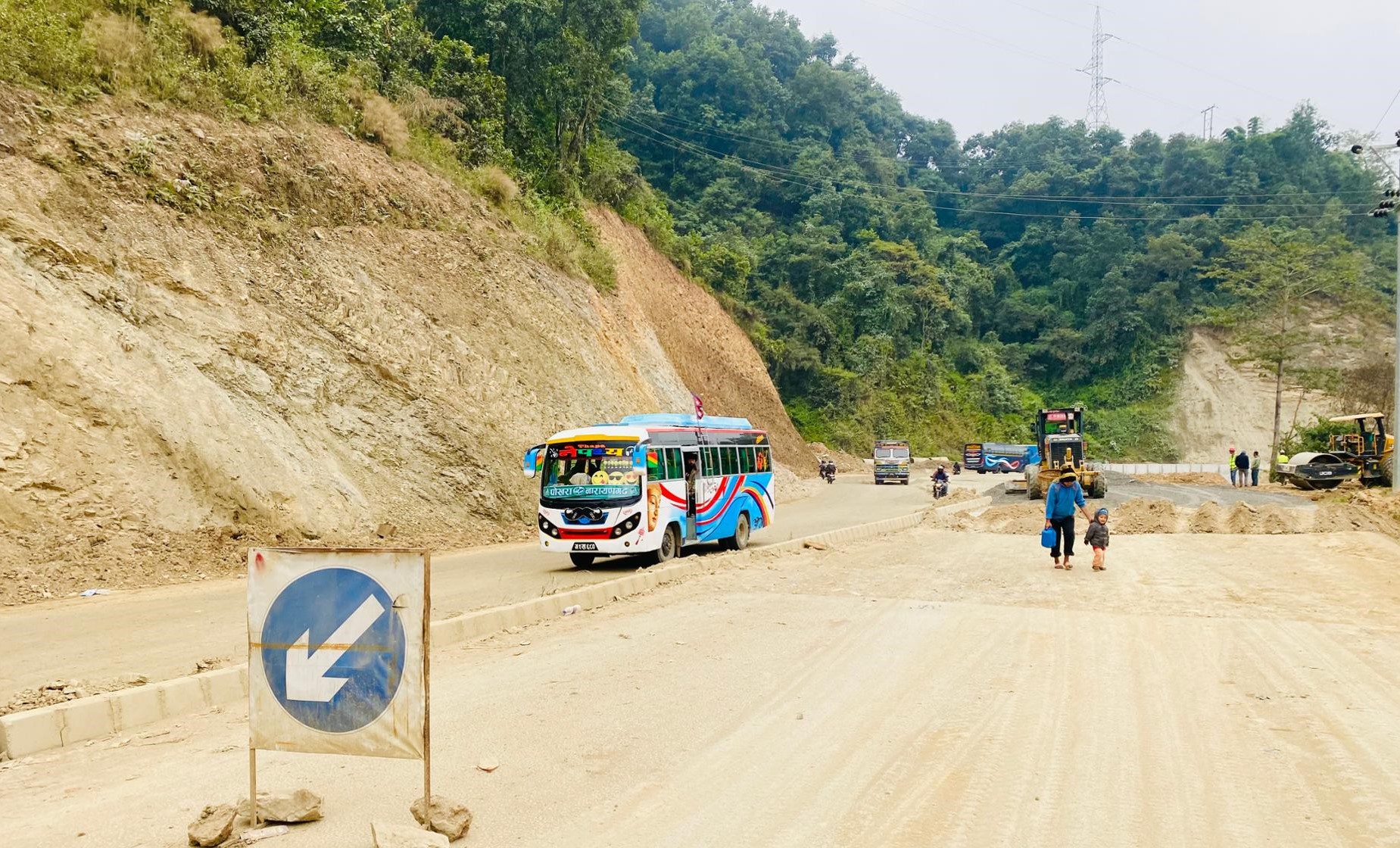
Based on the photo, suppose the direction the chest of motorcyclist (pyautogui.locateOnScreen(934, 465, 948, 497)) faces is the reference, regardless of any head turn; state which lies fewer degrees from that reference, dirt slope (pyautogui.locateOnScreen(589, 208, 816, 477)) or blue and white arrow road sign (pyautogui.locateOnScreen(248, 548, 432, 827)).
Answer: the blue and white arrow road sign

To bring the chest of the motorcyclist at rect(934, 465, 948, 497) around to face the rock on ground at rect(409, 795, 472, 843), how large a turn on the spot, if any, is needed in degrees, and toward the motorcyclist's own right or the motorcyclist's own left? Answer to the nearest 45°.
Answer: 0° — they already face it

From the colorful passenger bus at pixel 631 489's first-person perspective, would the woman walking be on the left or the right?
on its left

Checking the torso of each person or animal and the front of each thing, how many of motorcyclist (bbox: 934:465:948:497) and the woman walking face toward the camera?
2

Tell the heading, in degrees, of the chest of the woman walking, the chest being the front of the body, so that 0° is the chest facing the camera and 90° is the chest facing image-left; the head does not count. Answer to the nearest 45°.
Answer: approximately 0°

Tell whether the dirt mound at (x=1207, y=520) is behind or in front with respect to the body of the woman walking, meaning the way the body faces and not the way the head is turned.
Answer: behind

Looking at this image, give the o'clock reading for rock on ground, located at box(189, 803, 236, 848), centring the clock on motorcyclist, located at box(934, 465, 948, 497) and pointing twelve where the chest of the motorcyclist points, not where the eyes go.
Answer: The rock on ground is roughly at 12 o'clock from the motorcyclist.

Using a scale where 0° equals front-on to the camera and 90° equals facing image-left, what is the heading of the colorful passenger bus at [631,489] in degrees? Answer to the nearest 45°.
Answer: approximately 45°
